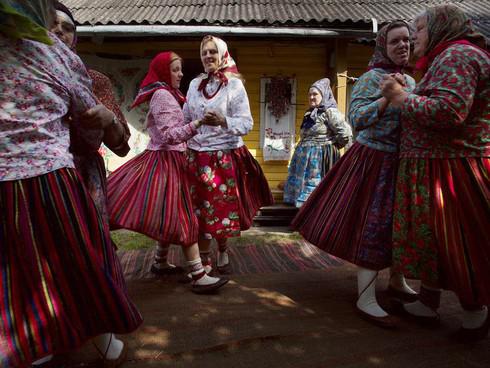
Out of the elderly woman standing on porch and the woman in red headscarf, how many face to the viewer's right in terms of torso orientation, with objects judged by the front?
1

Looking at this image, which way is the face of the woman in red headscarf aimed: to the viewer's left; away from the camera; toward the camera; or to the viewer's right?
to the viewer's right

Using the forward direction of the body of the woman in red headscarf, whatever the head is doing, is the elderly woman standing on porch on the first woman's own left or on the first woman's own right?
on the first woman's own left

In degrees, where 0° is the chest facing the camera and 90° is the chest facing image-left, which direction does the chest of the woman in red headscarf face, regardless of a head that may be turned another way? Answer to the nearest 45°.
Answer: approximately 270°

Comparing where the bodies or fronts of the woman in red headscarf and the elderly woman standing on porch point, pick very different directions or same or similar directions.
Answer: very different directions

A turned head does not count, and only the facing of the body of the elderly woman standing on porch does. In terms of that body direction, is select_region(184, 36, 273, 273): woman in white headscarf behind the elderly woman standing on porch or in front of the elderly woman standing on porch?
in front

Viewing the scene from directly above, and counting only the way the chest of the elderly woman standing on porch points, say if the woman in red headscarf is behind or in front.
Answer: in front

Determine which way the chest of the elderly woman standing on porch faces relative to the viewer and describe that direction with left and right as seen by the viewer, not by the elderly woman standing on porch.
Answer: facing the viewer and to the left of the viewer

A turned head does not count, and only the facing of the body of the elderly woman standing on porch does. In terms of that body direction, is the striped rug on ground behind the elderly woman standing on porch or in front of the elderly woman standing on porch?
in front

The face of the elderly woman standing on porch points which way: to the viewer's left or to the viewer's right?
to the viewer's left
